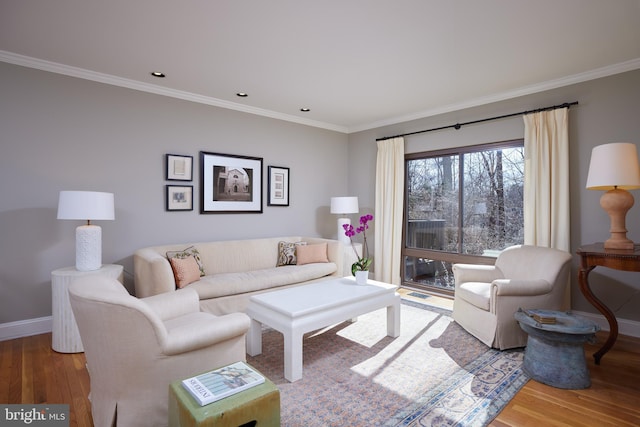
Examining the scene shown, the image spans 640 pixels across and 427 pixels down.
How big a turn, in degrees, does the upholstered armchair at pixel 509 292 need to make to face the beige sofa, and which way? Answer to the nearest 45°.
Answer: approximately 45° to its right

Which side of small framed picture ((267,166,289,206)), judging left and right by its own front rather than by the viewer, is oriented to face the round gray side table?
front

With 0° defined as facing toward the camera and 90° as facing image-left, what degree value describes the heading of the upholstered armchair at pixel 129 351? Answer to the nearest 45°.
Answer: approximately 225°

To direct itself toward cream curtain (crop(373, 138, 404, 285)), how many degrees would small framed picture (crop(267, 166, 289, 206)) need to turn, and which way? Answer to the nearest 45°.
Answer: approximately 45° to its left

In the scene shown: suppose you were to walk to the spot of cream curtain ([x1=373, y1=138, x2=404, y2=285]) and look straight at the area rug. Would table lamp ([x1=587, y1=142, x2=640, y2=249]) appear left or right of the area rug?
left

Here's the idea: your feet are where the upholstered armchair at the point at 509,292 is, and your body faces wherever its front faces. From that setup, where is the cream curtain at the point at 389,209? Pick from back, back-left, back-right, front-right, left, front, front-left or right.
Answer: right

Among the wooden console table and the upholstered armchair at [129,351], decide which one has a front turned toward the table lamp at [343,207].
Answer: the upholstered armchair

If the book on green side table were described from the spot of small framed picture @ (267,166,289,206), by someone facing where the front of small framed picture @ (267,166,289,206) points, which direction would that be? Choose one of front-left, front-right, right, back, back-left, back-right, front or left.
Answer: front-right

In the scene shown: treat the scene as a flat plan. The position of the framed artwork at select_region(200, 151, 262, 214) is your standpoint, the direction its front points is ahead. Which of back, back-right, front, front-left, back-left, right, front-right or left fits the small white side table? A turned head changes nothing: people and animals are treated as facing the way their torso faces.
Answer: right

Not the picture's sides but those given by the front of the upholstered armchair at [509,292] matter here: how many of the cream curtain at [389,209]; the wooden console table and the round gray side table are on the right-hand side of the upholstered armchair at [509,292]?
1

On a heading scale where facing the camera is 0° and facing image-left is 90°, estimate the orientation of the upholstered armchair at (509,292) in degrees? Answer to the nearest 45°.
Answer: approximately 45°

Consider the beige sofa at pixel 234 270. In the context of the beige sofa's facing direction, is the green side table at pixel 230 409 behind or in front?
in front
